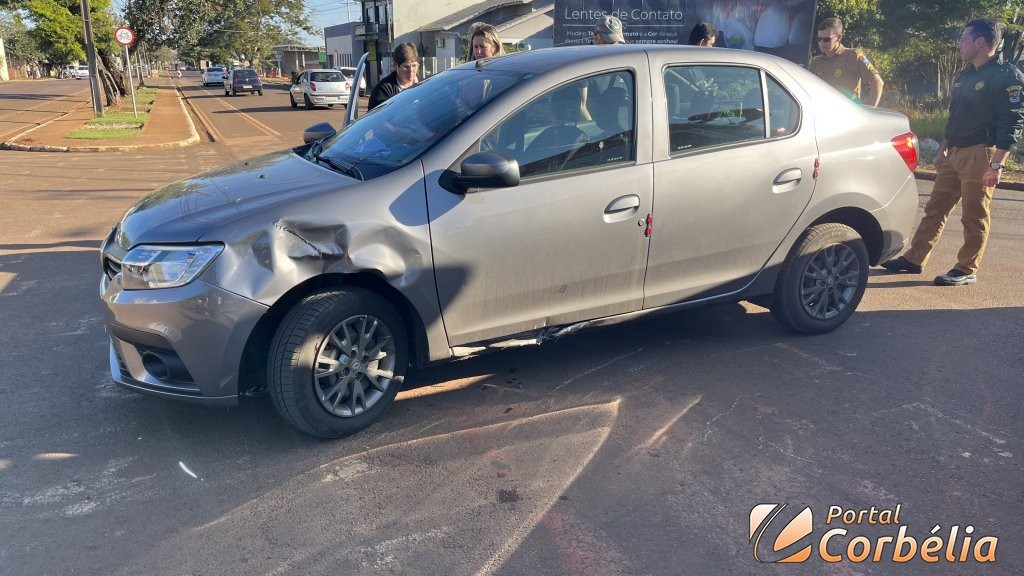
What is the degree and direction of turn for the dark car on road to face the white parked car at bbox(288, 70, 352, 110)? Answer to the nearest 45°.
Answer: approximately 180°

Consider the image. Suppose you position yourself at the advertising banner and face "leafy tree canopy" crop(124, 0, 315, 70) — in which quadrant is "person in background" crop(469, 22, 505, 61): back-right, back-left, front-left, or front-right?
back-left

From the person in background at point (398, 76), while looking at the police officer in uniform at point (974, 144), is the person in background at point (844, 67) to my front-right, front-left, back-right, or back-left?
front-left

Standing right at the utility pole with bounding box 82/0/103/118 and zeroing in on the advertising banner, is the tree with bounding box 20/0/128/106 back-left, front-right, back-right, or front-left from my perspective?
back-left

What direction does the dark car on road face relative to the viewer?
away from the camera

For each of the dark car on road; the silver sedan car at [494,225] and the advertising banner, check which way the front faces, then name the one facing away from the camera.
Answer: the dark car on road

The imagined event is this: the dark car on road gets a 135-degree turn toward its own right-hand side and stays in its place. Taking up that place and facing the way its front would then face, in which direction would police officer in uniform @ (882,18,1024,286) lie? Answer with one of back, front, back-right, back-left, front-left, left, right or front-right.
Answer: front-right

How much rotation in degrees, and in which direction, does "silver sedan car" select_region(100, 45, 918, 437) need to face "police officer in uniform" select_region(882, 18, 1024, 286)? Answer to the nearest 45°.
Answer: approximately 180°

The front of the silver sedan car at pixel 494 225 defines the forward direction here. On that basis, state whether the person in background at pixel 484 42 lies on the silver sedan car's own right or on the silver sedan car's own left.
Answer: on the silver sedan car's own right

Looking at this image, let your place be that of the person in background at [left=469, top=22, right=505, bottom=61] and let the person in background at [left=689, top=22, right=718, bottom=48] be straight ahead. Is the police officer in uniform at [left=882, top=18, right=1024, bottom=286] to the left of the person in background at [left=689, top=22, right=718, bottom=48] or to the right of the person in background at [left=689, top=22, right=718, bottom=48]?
right

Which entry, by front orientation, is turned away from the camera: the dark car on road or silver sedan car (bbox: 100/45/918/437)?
the dark car on road

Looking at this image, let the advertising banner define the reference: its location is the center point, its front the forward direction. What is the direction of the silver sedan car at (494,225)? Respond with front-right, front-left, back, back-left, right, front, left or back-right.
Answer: front

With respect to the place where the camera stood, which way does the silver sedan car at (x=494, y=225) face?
facing the viewer and to the left of the viewer

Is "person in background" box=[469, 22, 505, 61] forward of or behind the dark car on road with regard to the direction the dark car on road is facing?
behind

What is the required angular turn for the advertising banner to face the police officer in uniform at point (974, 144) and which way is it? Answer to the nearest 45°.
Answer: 0° — it already faces them

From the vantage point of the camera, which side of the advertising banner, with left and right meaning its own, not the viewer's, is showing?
front

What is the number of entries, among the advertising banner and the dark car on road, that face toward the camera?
1
